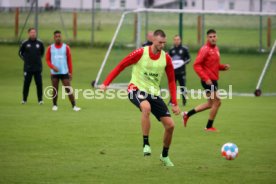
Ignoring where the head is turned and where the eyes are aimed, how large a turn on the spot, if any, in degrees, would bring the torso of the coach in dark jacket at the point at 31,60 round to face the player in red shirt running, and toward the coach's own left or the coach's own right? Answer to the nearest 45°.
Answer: approximately 45° to the coach's own left

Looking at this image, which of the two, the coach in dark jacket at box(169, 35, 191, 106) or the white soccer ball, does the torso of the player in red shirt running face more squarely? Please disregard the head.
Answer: the white soccer ball

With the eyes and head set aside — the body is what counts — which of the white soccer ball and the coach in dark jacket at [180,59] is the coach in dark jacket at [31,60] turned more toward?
the white soccer ball

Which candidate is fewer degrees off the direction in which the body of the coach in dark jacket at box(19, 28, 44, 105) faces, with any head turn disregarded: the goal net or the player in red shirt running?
the player in red shirt running

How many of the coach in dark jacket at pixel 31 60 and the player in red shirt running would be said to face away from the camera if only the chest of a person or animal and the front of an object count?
0

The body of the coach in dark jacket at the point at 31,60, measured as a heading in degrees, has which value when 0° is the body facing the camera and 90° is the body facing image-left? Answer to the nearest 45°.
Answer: approximately 0°

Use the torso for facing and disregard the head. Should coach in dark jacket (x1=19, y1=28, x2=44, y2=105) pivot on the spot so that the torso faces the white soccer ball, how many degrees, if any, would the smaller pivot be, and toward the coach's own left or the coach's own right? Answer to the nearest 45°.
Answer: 0° — they already face it

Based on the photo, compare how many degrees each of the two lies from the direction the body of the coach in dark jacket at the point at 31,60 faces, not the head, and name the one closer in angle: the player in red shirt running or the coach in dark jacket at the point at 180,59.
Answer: the player in red shirt running

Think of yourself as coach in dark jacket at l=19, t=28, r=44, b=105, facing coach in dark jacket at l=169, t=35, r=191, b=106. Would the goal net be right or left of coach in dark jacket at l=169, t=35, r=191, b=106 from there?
left
